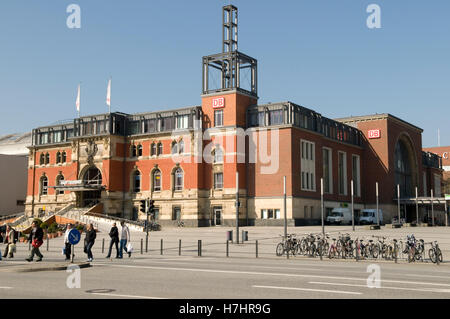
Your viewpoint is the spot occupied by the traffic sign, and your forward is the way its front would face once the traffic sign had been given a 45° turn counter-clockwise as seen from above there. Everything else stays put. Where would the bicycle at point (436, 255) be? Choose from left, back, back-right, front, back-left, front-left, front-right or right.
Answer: front-left

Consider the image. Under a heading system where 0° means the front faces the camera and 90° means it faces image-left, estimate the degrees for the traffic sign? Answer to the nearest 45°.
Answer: approximately 0°
